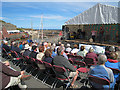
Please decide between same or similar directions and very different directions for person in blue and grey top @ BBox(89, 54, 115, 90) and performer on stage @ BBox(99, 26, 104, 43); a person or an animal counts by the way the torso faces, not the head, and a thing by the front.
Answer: very different directions

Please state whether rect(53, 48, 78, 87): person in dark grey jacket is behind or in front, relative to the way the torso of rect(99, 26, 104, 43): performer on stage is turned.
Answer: in front

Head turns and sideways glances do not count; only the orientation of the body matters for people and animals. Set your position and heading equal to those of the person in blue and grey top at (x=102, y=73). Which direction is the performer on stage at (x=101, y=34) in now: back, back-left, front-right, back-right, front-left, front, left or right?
front-left

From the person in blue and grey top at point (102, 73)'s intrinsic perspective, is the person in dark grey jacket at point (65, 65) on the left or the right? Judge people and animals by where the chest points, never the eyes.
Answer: on their left

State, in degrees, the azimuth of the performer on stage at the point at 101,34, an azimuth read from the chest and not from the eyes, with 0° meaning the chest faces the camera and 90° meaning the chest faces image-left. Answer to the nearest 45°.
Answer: approximately 45°

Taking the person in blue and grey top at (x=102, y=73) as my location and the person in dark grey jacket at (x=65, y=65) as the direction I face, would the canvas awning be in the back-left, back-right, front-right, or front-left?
front-right

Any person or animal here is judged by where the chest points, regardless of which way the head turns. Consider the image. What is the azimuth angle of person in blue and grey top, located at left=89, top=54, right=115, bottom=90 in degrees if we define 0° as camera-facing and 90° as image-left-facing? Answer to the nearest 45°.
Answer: approximately 225°

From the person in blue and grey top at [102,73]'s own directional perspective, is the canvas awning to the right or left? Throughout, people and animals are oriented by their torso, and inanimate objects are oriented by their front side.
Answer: on their left
